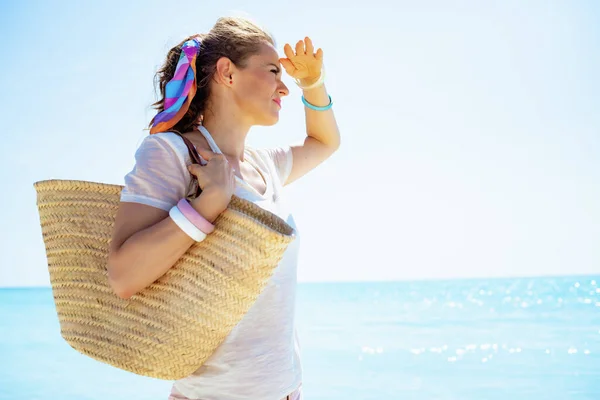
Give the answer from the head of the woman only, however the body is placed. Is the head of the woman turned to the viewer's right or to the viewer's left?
to the viewer's right

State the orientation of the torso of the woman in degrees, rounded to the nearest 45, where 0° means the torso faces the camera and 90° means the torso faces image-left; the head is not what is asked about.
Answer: approximately 315°
